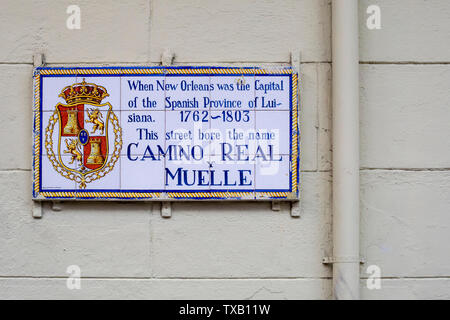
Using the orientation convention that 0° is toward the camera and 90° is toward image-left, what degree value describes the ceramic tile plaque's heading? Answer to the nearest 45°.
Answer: approximately 0°

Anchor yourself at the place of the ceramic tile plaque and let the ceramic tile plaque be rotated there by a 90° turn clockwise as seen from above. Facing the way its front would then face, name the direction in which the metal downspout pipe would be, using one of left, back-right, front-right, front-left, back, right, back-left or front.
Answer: back
